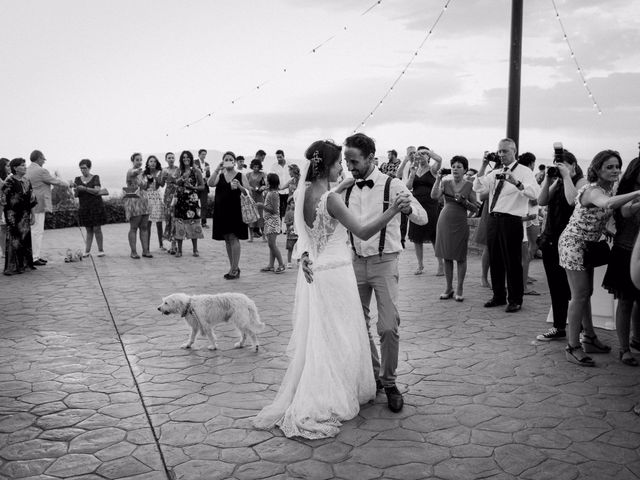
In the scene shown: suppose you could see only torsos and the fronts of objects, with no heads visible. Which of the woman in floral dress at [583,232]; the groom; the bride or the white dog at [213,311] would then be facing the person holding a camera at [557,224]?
the bride

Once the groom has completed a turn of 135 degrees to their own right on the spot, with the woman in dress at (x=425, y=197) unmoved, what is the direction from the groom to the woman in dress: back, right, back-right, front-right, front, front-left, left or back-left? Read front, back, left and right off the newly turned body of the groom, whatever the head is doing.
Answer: front

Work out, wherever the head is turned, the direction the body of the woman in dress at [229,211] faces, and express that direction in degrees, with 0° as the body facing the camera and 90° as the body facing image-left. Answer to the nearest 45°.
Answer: approximately 0°

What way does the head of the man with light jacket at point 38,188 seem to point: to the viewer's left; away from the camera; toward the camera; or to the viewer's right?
to the viewer's right

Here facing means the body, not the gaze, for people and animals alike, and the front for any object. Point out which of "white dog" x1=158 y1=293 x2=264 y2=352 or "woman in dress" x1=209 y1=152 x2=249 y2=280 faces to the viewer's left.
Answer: the white dog

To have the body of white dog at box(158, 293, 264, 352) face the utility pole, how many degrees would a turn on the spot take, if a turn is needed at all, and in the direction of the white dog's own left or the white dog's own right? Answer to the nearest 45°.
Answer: approximately 135° to the white dog's own right

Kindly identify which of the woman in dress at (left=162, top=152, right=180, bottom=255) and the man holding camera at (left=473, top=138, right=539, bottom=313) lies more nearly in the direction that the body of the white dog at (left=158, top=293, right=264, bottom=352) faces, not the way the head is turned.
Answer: the woman in dress

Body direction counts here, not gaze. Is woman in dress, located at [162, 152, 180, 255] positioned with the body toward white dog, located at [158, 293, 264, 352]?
yes

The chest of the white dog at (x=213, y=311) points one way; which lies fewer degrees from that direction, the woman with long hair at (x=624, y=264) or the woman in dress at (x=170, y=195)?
the woman in dress

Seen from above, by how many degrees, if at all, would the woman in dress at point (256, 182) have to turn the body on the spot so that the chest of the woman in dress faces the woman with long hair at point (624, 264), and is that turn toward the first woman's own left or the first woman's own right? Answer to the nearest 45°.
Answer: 0° — they already face them

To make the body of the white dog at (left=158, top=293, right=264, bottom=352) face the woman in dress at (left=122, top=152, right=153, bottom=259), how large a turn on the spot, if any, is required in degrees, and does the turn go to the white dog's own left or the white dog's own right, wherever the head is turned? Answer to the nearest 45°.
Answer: approximately 90° to the white dog's own right

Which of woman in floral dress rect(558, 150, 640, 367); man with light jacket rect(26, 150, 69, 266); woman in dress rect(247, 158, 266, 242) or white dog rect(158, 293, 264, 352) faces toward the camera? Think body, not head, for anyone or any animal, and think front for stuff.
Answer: the woman in dress
